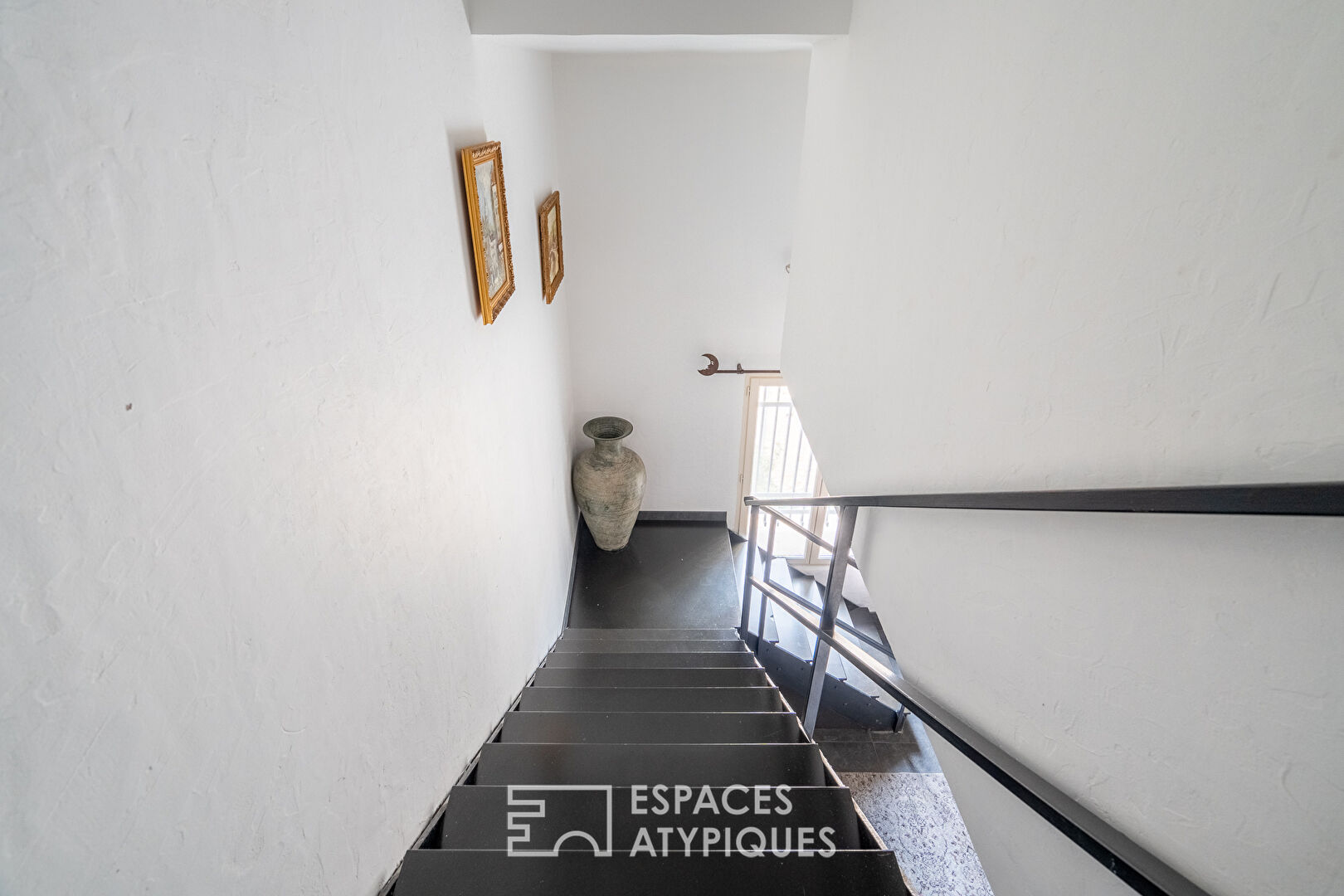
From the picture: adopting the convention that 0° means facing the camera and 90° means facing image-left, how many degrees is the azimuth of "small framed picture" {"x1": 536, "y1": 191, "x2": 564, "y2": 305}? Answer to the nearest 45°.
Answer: approximately 270°

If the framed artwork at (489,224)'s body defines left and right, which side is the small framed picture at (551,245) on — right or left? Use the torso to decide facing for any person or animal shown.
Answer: on its left

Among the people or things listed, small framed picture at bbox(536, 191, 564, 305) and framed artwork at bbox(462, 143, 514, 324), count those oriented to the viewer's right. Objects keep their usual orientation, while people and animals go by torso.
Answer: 2

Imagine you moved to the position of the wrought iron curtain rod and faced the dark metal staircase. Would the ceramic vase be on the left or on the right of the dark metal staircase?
right

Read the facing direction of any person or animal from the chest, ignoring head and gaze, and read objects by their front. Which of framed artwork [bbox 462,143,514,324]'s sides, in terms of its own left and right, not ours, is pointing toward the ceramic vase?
left

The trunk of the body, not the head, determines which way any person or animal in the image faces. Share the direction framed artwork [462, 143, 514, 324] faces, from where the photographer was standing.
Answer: facing to the right of the viewer

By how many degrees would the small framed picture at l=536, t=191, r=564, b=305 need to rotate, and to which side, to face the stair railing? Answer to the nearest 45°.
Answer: approximately 90° to its right

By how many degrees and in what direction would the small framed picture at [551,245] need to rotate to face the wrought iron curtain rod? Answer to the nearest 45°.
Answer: approximately 45° to its left
